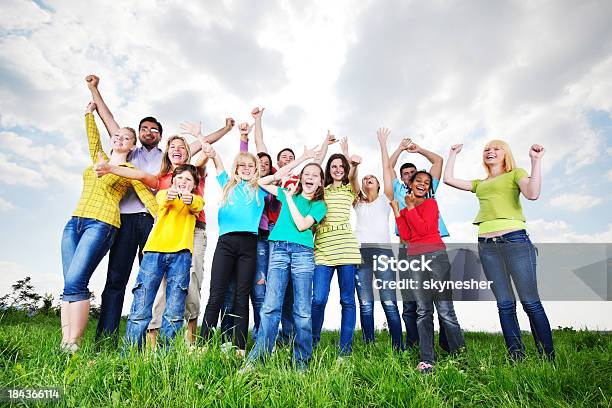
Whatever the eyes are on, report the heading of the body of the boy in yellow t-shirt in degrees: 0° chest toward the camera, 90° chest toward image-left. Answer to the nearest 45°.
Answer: approximately 0°

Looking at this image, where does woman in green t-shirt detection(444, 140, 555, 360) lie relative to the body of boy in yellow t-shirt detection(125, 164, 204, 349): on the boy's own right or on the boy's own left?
on the boy's own left

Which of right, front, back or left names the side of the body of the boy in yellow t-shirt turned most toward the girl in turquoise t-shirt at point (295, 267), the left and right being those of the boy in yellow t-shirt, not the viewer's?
left

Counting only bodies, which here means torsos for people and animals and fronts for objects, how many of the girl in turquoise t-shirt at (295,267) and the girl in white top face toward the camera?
2

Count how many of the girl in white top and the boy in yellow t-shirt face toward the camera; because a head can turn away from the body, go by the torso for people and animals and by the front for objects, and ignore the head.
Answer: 2

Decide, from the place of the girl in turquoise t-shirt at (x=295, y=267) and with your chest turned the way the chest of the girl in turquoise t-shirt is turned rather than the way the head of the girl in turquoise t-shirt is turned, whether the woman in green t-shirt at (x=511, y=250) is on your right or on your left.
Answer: on your left
